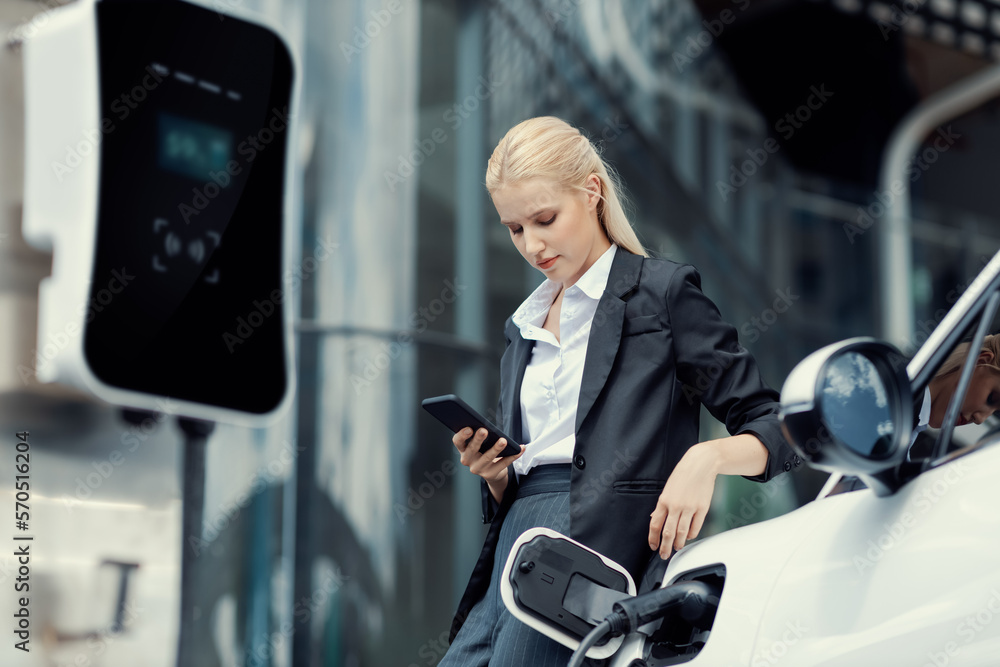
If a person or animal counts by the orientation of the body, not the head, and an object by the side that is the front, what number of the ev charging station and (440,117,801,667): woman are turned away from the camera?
0

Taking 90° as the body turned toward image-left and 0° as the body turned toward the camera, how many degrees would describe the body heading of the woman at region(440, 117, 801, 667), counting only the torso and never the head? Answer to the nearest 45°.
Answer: approximately 45°

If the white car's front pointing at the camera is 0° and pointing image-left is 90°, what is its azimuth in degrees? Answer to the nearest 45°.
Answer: approximately 135°

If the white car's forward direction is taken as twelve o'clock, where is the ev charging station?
The ev charging station is roughly at 12 o'clock from the white car.

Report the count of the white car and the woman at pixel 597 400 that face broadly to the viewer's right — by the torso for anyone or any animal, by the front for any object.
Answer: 0

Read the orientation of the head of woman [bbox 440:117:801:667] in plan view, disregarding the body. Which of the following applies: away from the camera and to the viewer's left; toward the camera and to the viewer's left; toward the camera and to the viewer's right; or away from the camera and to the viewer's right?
toward the camera and to the viewer's left
